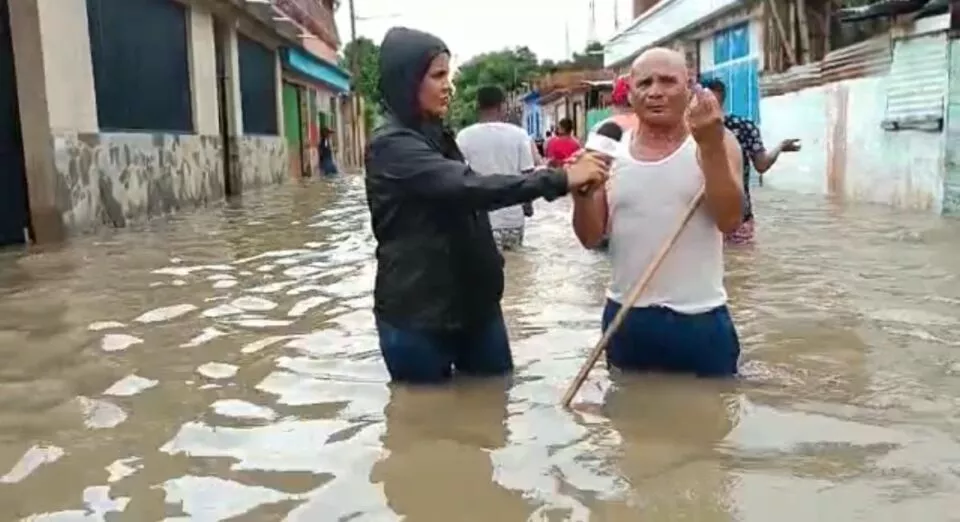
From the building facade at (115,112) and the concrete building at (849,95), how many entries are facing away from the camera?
0

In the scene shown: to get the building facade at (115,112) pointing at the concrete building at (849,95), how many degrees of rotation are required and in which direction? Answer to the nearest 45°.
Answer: approximately 45° to its left

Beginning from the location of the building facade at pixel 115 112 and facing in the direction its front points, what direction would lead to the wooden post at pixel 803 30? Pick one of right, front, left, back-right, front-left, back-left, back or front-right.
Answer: front-left

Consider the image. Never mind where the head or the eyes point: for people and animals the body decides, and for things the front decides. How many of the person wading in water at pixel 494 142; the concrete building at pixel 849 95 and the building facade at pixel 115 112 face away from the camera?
1

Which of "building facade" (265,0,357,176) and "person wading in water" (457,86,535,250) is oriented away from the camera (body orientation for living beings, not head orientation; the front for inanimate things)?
the person wading in water

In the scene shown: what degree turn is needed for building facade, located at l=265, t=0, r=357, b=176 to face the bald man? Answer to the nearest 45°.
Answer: approximately 45° to its right

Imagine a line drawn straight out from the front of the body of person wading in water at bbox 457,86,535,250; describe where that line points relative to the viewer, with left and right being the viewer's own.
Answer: facing away from the viewer

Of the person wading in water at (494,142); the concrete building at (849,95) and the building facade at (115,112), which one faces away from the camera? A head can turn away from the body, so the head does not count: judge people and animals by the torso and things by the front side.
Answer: the person wading in water

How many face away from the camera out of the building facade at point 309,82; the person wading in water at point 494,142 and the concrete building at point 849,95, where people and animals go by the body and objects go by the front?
1

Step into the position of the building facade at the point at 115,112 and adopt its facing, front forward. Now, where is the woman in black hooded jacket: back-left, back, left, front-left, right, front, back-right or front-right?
front-right

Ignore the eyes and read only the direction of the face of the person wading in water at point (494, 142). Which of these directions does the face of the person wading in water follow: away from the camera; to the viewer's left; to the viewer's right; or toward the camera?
away from the camera

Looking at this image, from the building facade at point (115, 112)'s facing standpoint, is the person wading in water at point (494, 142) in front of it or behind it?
in front
